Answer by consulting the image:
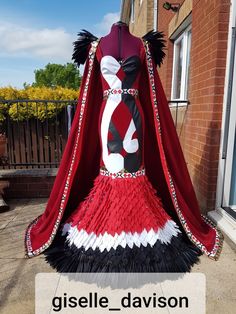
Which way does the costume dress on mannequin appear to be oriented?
toward the camera

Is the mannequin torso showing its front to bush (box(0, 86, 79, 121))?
no

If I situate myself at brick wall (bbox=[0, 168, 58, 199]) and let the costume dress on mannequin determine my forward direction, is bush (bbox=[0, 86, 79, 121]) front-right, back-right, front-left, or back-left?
back-left

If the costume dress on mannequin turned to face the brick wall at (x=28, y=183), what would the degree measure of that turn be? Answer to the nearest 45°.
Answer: approximately 135° to its right

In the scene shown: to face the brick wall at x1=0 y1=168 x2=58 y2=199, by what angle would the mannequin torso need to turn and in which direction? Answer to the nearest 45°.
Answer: approximately 135° to its right

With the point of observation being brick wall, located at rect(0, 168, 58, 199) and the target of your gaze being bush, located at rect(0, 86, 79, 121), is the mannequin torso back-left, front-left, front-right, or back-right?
back-right

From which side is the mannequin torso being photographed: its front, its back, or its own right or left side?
front
